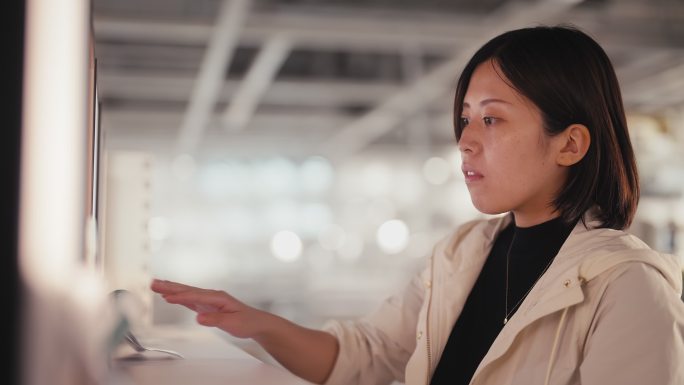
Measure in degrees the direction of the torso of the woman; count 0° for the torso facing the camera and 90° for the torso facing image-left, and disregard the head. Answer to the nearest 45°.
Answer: approximately 45°
